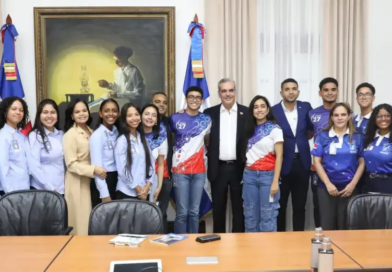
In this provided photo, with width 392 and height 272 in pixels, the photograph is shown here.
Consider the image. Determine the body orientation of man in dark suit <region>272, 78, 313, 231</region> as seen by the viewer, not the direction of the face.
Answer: toward the camera

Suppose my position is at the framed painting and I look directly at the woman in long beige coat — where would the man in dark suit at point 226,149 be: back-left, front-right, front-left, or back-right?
front-left

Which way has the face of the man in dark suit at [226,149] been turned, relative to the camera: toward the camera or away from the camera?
toward the camera

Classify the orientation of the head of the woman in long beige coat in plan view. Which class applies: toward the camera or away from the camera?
toward the camera

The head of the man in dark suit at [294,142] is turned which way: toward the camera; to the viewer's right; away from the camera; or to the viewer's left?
toward the camera

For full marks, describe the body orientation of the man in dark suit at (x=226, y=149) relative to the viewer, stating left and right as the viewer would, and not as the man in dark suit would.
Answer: facing the viewer

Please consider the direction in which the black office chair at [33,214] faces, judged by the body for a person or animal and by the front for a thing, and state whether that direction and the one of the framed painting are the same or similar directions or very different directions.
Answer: same or similar directions

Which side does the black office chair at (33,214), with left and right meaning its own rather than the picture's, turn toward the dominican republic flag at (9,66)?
back

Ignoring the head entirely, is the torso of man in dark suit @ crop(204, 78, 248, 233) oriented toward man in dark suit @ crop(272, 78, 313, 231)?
no

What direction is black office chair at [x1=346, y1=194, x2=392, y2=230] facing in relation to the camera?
toward the camera
